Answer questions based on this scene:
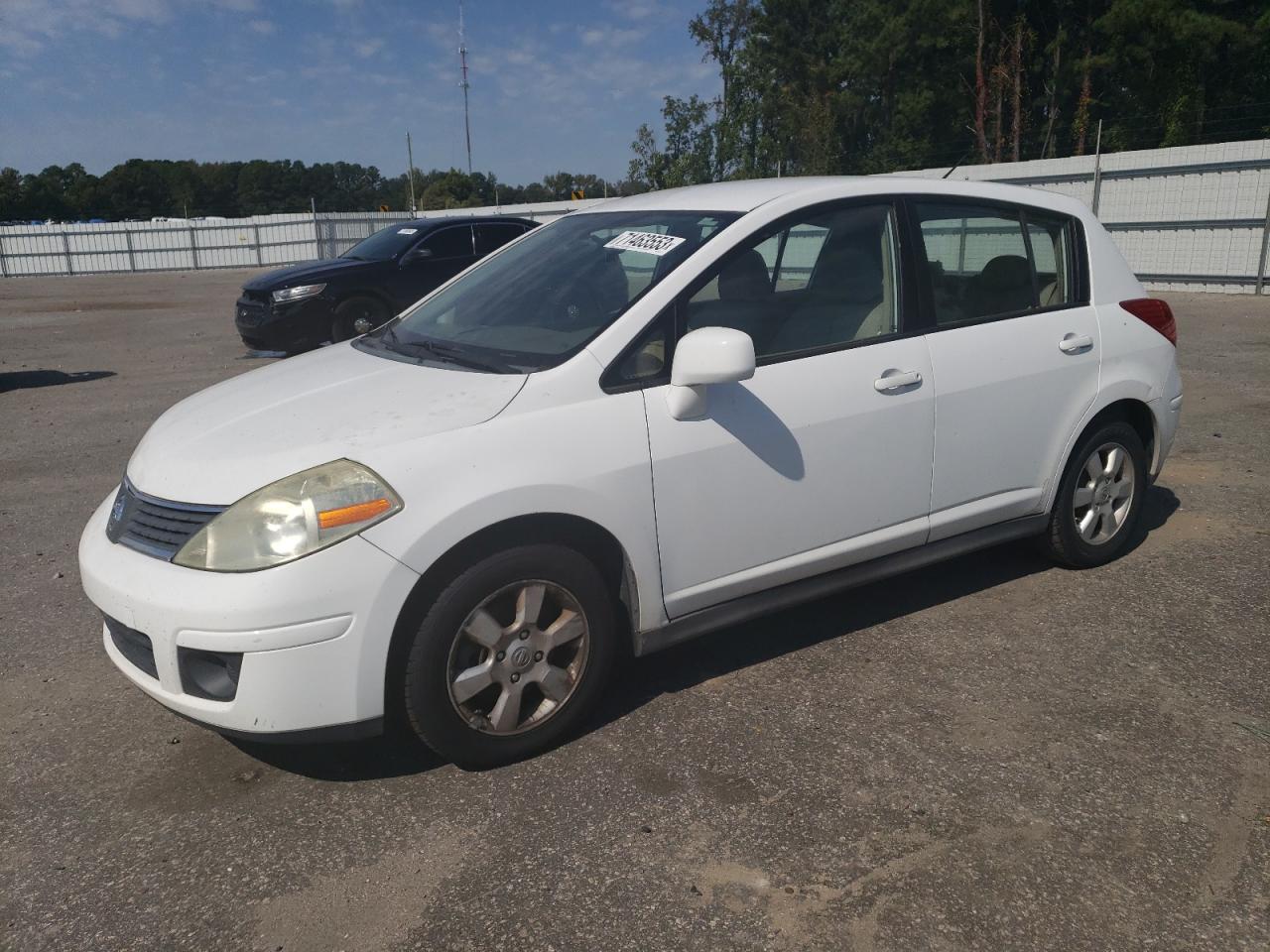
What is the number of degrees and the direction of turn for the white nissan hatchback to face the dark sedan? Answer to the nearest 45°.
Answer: approximately 135° to its right

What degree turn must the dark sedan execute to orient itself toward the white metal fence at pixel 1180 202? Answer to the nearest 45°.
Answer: approximately 135° to its left

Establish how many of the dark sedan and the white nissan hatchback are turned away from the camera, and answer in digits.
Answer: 0

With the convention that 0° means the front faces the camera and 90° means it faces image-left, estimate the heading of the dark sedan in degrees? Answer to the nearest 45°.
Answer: approximately 45°

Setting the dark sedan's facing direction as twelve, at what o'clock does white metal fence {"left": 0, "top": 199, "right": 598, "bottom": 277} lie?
The white metal fence is roughly at 4 o'clock from the dark sedan.

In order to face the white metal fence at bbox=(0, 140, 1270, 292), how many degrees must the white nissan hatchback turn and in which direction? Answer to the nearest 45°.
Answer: approximately 180°

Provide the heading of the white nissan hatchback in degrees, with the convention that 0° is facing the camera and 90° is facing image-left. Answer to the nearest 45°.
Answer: approximately 45°
